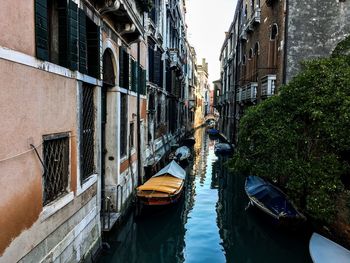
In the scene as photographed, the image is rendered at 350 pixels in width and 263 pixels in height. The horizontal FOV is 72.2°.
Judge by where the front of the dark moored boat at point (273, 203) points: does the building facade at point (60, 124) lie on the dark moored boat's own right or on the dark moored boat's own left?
on the dark moored boat's own left

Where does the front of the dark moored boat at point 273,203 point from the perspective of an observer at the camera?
facing away from the viewer and to the left of the viewer

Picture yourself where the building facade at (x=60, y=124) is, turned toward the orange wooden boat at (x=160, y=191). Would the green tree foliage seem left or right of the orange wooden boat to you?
right

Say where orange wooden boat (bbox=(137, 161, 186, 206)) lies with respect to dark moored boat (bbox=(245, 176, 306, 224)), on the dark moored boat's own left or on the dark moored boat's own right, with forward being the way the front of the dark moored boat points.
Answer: on the dark moored boat's own left

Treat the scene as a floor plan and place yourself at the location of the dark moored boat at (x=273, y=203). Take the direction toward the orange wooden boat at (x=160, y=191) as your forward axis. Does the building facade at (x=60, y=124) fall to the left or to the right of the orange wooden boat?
left
